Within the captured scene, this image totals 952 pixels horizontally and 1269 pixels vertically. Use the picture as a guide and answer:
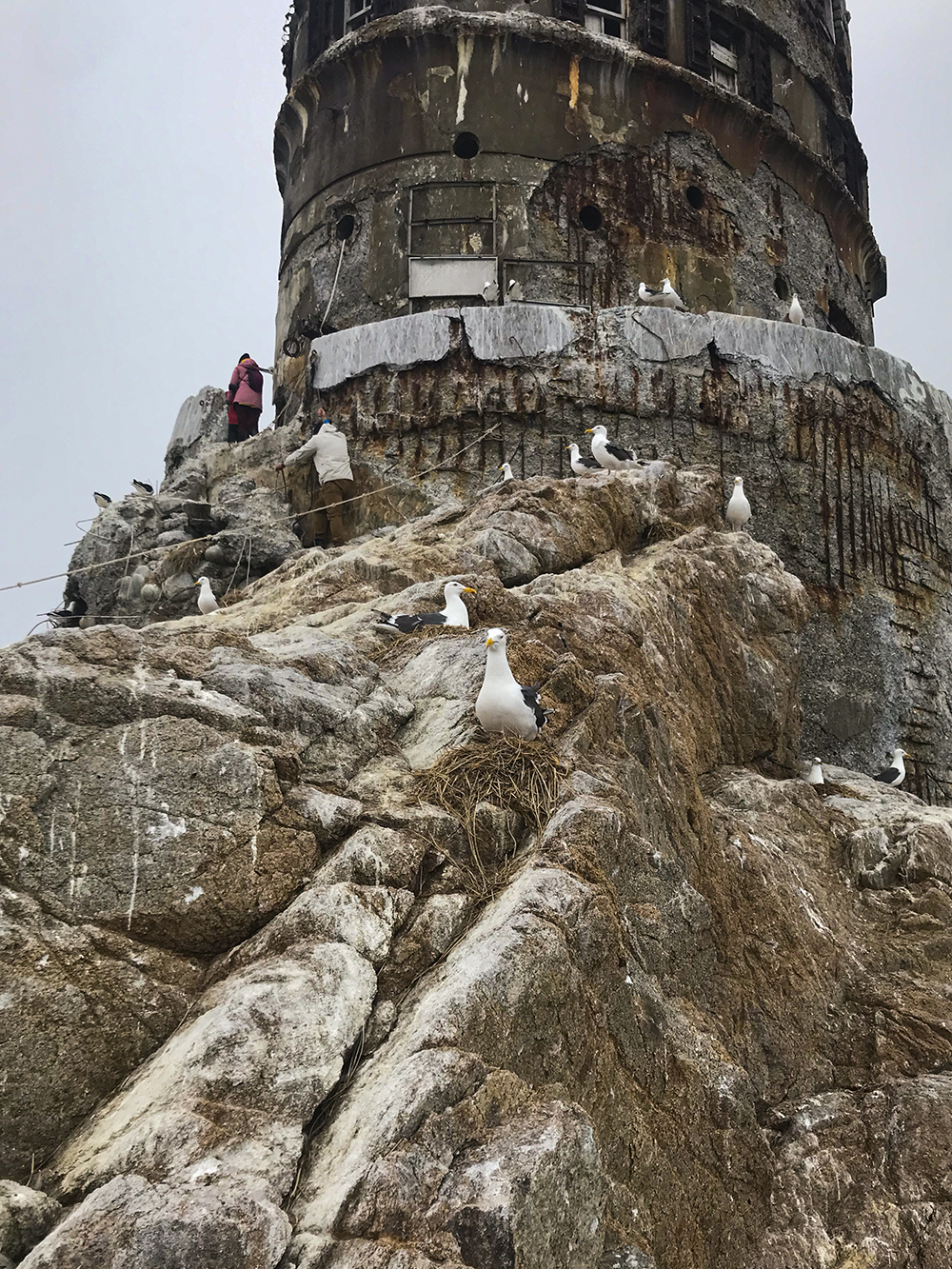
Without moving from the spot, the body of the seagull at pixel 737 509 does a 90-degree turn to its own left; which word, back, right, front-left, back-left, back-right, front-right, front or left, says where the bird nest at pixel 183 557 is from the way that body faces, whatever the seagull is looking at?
back

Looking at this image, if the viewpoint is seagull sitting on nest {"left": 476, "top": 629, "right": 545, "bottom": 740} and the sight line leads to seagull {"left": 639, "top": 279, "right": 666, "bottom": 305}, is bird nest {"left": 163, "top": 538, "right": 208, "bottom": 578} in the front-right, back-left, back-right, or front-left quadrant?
front-left

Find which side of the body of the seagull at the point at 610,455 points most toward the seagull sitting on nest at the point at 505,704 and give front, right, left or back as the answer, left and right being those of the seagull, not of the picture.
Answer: left

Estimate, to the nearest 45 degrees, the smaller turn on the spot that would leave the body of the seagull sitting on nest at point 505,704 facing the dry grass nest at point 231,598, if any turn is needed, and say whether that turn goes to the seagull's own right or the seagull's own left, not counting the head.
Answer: approximately 90° to the seagull's own right

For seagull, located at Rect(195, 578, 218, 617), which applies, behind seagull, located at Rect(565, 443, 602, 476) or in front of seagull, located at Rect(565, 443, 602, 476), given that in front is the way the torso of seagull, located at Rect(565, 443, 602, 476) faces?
in front

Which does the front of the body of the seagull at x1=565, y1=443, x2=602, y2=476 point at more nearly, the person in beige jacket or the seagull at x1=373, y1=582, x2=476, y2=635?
the person in beige jacket

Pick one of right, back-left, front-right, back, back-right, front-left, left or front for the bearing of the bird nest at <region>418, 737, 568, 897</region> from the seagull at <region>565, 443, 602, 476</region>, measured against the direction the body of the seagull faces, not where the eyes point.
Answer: left

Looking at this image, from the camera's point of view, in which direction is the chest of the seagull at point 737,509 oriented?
toward the camera

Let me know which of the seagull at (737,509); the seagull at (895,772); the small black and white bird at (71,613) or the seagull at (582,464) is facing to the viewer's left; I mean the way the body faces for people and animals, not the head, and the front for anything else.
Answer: the seagull at (582,464)

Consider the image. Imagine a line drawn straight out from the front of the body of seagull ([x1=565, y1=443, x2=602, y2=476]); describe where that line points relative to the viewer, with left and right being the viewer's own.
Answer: facing to the left of the viewer

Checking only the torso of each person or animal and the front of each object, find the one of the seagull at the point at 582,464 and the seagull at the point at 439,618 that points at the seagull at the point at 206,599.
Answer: the seagull at the point at 582,464

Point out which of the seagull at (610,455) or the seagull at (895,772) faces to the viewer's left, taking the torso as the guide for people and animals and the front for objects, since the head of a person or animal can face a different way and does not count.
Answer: the seagull at (610,455)

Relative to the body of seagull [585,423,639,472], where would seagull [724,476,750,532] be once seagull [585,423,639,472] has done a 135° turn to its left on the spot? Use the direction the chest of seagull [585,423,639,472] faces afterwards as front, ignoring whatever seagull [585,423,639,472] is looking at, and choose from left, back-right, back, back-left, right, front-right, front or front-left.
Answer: front-left
